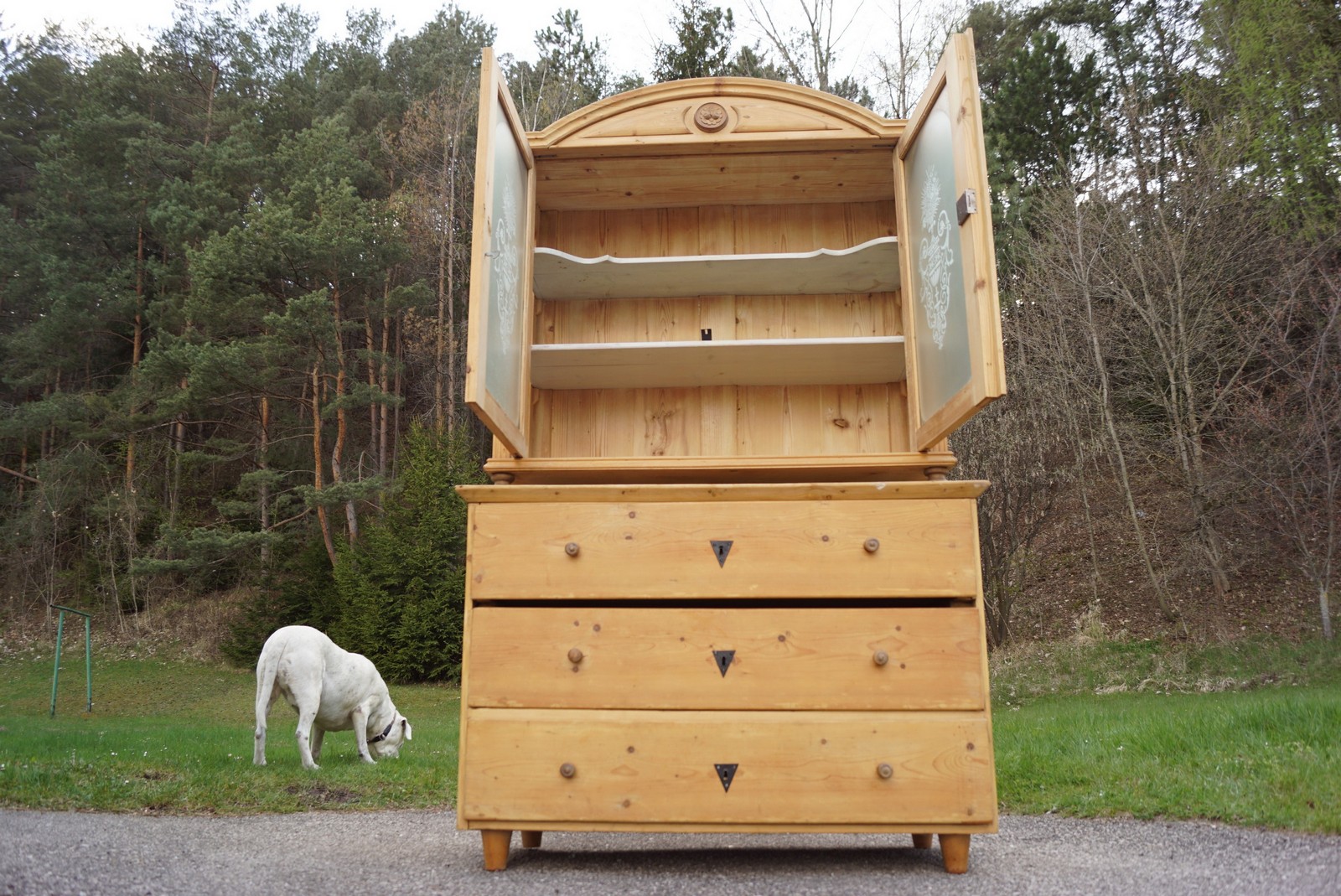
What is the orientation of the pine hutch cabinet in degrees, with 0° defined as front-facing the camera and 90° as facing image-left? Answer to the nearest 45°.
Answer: approximately 0°

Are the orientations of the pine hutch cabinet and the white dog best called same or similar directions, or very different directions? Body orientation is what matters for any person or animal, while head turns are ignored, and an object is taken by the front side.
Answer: very different directions

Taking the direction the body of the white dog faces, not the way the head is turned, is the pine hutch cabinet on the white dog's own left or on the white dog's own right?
on the white dog's own right

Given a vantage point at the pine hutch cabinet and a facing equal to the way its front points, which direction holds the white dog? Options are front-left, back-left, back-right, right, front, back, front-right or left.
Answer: back-right

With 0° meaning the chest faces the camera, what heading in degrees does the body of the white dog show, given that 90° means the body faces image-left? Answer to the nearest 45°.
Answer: approximately 225°

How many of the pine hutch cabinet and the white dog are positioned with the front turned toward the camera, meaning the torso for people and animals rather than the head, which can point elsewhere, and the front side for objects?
1
